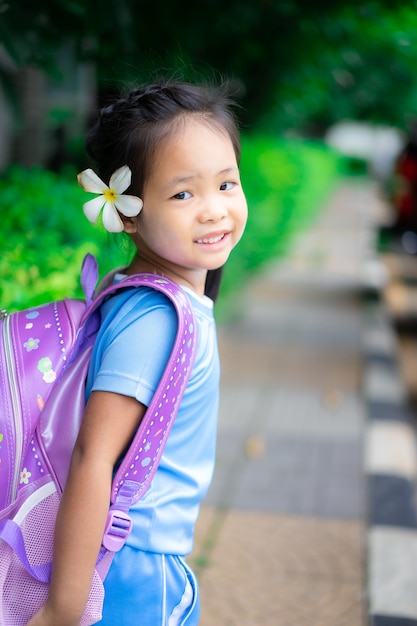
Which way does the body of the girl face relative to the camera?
to the viewer's right
